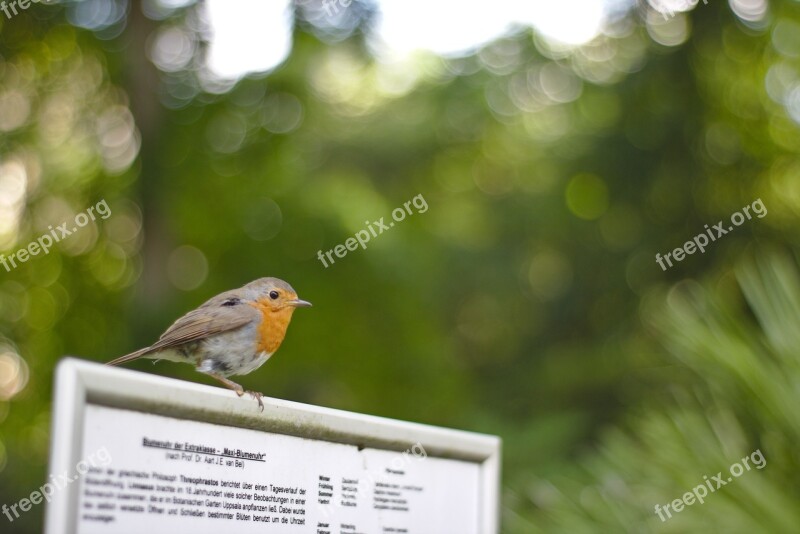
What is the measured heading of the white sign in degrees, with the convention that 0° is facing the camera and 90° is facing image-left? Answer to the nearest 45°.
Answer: approximately 315°

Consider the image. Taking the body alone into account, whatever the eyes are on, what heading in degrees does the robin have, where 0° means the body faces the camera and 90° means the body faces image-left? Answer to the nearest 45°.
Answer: approximately 270°
